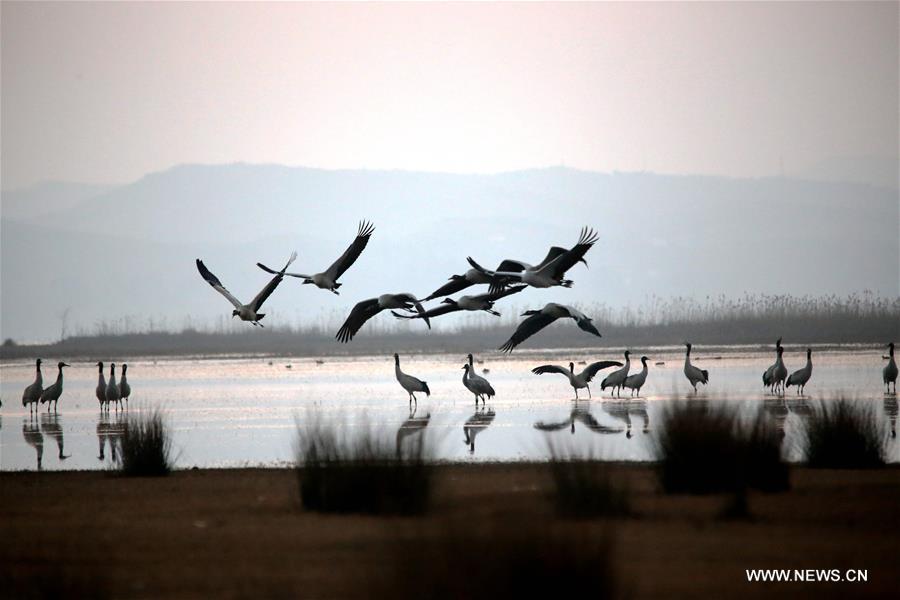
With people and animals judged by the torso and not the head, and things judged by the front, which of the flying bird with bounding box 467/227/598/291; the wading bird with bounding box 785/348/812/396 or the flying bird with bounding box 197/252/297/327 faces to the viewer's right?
the wading bird with bounding box 785/348/812/396

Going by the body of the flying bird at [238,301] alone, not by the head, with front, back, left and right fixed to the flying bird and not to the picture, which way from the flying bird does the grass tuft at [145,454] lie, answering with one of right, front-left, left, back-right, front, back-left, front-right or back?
front-left

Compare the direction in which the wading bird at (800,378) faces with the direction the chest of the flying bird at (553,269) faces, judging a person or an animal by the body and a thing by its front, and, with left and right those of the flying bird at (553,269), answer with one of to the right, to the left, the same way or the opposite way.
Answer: the opposite way

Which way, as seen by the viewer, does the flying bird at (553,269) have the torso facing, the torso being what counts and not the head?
to the viewer's left

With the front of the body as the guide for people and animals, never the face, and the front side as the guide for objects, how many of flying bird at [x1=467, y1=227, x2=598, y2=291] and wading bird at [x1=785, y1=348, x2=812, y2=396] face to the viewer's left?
1

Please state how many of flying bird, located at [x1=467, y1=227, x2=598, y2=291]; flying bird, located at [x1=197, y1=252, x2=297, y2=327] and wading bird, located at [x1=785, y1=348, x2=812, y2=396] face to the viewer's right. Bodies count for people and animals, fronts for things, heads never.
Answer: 1

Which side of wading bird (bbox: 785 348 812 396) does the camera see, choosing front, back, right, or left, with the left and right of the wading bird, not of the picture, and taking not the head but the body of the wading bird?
right

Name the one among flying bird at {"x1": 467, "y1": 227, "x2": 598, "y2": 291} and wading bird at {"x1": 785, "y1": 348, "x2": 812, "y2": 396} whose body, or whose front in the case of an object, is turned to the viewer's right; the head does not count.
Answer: wading bird at {"x1": 785, "y1": 348, "x2": 812, "y2": 396}

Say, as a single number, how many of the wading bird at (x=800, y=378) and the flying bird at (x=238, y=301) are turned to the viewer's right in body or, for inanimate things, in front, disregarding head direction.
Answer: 1

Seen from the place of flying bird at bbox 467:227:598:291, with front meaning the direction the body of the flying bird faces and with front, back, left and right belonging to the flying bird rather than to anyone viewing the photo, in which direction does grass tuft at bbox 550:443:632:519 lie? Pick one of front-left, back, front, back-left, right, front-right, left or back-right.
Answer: left

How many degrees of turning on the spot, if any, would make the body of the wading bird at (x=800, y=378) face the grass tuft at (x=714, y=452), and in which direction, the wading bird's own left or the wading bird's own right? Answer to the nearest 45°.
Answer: approximately 90° to the wading bird's own right
